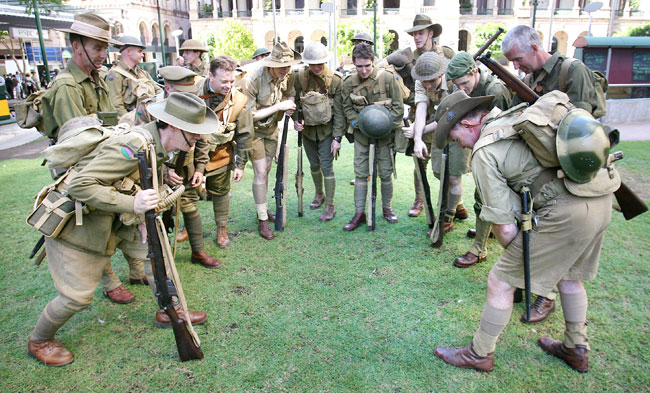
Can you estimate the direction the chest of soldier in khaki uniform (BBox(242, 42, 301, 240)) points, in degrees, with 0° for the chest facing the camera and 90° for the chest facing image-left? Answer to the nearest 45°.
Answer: approximately 315°

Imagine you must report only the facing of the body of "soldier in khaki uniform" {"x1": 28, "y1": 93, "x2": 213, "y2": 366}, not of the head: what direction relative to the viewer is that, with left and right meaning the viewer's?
facing to the right of the viewer

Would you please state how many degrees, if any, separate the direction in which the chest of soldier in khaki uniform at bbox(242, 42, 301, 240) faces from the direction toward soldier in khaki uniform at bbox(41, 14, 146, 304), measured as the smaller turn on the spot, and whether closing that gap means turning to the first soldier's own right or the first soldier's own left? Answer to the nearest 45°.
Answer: approximately 90° to the first soldier's own right

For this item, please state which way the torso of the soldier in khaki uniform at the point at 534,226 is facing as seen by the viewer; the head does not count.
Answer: to the viewer's left

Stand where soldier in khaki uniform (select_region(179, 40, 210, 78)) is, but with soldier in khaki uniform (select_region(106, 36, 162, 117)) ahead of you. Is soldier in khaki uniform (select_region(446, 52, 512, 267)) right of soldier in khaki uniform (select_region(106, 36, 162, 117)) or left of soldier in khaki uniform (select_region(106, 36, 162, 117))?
left

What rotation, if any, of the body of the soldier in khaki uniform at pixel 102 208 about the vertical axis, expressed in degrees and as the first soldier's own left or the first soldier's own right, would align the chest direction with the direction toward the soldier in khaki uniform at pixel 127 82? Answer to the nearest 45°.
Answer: approximately 90° to the first soldier's own left

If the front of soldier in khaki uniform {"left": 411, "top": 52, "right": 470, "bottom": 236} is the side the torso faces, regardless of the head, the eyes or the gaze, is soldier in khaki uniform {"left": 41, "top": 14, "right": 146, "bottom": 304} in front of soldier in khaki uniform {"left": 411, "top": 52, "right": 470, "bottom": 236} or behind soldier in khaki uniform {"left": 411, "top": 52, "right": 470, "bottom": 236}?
in front

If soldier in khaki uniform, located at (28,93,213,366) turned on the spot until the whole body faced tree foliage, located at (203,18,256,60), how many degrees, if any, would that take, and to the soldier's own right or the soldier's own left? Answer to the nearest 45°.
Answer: approximately 90° to the soldier's own left

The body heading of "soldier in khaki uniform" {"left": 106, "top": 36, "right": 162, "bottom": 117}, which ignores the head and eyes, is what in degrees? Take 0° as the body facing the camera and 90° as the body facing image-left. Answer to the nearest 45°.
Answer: approximately 315°
